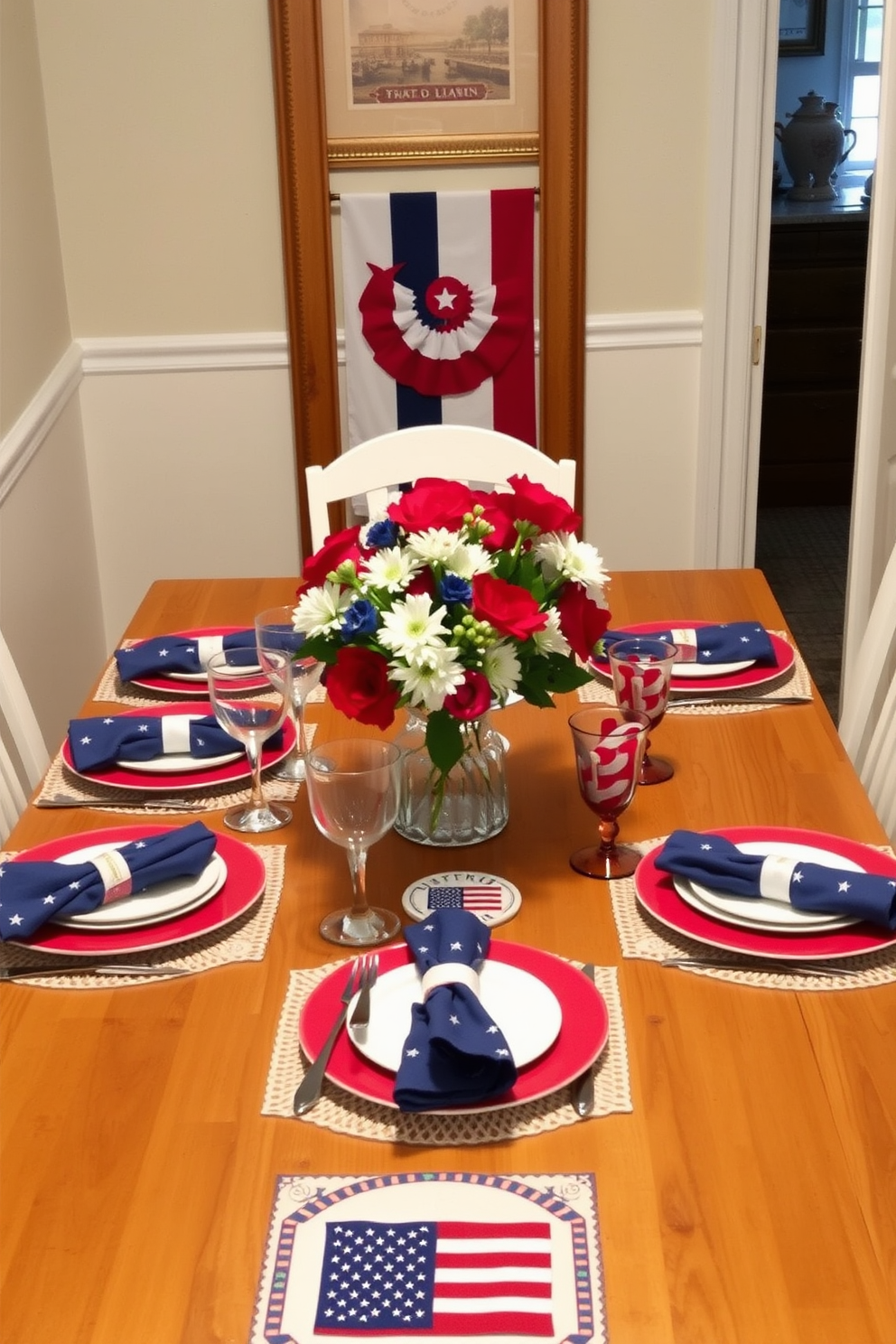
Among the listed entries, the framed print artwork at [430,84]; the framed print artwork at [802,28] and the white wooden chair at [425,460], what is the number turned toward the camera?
3

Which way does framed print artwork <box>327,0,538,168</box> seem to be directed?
toward the camera

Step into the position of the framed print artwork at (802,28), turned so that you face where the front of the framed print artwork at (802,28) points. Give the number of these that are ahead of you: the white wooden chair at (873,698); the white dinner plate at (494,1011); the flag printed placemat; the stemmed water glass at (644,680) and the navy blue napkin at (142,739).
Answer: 5

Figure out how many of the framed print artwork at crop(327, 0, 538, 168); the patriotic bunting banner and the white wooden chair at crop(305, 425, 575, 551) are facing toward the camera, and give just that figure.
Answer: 3

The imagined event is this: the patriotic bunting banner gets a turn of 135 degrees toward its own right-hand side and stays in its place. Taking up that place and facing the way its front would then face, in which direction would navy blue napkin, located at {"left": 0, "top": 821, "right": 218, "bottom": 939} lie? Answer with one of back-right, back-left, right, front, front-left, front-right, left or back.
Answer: back-left

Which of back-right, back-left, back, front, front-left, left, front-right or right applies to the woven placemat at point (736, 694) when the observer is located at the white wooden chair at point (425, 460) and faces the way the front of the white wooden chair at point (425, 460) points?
front-left

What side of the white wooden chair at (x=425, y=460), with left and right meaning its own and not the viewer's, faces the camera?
front

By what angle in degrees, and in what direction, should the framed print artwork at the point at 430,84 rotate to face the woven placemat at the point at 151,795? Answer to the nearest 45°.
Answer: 0° — it already faces it

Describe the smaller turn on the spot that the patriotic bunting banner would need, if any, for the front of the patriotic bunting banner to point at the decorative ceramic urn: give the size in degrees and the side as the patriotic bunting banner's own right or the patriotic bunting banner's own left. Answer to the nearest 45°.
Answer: approximately 135° to the patriotic bunting banner's own left

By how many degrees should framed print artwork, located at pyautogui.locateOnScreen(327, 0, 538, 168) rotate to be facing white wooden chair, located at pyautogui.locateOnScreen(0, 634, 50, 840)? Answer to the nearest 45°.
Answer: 0° — it already faces it

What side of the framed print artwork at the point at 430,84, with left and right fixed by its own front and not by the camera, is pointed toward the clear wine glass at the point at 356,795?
front

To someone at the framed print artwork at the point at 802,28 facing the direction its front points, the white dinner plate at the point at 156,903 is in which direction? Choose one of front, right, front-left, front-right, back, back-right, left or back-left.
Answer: front

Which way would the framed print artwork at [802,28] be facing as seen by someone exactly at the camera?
facing the viewer

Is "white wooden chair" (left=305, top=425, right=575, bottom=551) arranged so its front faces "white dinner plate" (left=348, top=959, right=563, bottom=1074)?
yes

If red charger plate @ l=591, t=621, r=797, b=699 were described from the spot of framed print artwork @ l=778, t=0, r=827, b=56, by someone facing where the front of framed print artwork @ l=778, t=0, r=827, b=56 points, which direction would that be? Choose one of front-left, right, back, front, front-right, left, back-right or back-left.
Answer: front

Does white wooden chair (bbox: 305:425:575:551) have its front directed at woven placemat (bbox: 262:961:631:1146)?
yes
